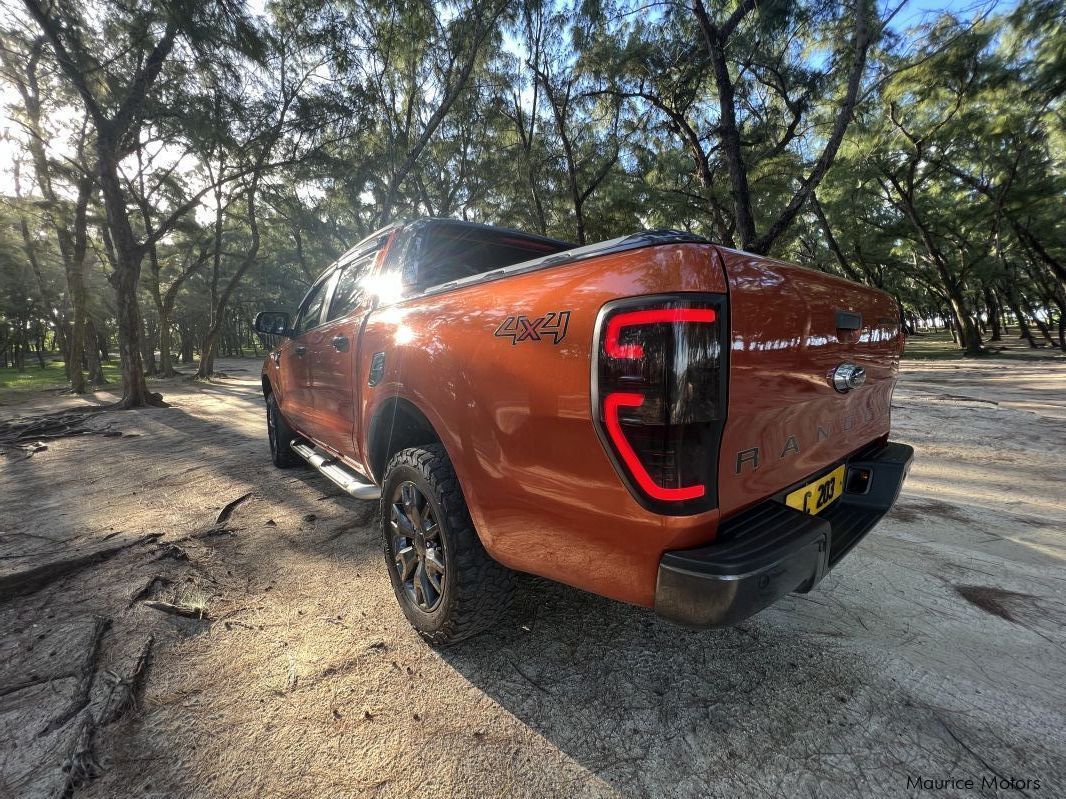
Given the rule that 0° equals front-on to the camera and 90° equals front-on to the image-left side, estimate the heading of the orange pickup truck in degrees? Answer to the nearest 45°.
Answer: approximately 135°
